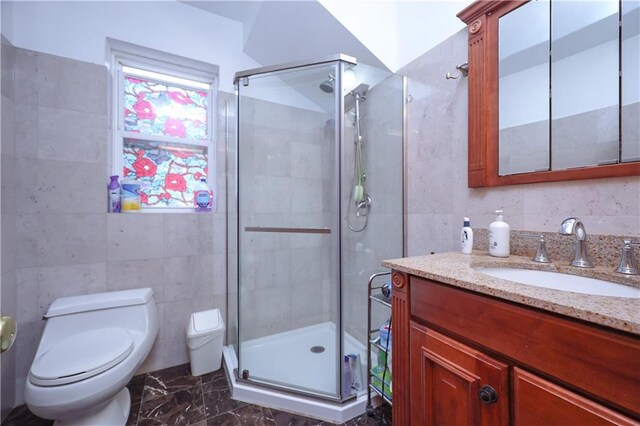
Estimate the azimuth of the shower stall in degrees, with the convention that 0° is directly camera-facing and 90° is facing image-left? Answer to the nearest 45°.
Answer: approximately 45°

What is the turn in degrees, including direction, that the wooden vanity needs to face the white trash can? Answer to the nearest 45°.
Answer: approximately 45° to its right

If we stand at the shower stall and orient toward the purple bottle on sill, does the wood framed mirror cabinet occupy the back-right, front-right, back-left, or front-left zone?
back-left

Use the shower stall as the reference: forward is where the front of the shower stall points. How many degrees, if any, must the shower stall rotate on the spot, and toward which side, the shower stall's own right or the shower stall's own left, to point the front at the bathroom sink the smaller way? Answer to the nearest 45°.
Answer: approximately 90° to the shower stall's own left

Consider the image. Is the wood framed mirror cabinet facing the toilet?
yes

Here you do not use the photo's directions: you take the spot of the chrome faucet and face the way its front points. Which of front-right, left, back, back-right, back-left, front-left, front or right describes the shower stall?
front-right

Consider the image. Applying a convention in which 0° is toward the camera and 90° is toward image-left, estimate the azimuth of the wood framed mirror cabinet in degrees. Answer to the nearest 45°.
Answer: approximately 45°

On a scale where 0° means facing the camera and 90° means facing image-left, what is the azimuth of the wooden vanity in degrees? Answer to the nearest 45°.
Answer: approximately 45°

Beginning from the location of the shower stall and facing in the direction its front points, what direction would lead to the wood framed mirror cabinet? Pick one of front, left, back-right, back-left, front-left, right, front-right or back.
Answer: left

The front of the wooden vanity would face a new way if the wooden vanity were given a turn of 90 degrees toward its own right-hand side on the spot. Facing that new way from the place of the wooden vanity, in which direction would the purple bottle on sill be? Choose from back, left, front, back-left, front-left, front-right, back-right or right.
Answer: front-left
